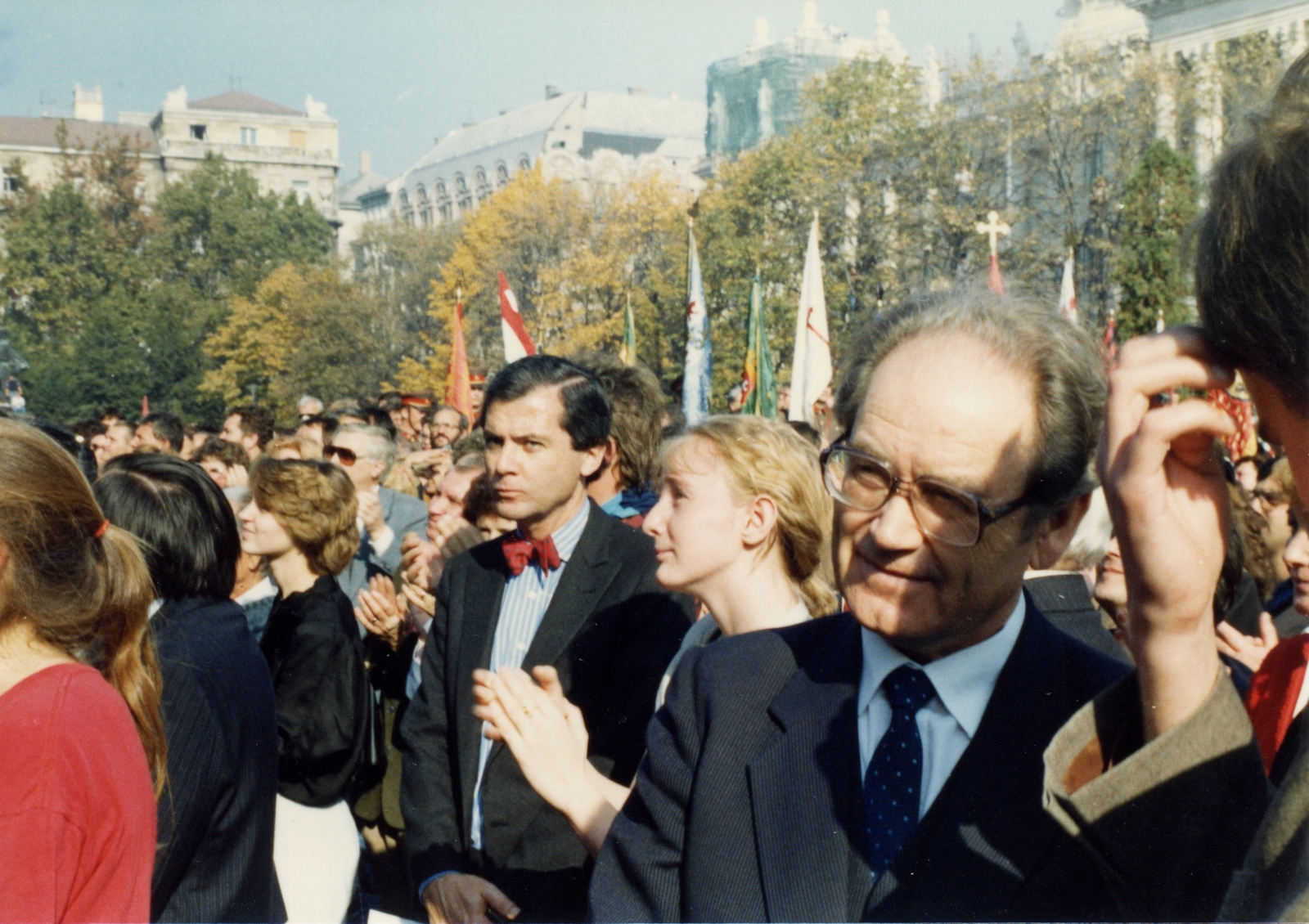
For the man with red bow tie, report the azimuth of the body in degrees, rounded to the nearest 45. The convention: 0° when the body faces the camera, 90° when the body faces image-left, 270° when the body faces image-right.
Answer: approximately 45°

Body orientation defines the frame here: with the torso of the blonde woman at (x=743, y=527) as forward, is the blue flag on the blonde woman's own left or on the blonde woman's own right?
on the blonde woman's own right

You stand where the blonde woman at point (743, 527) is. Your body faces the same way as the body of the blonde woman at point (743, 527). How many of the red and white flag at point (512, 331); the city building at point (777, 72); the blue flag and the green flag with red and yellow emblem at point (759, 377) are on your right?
4

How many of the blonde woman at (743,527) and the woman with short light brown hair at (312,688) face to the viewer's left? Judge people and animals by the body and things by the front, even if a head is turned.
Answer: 2

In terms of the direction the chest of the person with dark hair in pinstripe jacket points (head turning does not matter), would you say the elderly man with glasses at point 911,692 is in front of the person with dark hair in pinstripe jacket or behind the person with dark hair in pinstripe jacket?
behind

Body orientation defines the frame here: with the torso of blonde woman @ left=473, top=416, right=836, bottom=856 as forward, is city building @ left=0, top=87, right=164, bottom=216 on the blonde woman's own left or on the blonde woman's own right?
on the blonde woman's own right

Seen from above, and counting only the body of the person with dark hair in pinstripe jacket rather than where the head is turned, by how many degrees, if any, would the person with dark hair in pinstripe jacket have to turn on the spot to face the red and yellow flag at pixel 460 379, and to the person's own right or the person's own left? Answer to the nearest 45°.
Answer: approximately 45° to the person's own right

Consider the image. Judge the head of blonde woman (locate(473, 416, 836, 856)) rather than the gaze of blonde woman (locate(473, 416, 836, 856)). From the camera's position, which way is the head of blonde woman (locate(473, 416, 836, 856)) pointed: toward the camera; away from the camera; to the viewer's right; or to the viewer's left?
to the viewer's left

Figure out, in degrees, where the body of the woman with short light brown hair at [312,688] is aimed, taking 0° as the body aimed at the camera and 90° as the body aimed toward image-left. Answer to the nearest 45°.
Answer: approximately 90°

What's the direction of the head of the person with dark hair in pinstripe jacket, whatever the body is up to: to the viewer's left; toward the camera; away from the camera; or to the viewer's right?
away from the camera

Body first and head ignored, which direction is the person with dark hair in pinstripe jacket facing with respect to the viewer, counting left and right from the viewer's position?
facing away from the viewer and to the left of the viewer

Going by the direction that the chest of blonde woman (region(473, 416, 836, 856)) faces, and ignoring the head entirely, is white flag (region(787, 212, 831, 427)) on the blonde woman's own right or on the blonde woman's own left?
on the blonde woman's own right

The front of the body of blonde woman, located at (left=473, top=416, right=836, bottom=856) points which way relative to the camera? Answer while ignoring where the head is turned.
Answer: to the viewer's left

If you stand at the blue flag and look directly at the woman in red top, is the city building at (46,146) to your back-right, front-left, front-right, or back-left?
back-right

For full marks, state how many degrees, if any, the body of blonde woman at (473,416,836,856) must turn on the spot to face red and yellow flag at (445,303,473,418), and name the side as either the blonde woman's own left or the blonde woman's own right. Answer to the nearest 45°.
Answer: approximately 90° to the blonde woman's own right
